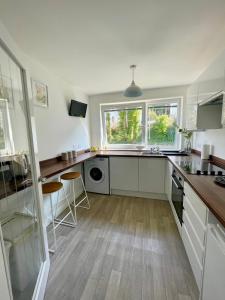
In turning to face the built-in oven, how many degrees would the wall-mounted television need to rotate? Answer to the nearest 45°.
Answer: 0° — it already faces it

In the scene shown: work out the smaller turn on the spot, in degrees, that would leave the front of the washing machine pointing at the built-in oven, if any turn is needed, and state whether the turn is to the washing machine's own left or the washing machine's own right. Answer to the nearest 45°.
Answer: approximately 45° to the washing machine's own left

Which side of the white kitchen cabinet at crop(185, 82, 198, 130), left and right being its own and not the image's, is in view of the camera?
left

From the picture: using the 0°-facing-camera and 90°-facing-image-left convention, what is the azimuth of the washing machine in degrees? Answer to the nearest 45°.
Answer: approximately 0°

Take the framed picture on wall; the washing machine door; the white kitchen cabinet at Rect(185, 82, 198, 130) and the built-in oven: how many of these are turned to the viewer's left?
2

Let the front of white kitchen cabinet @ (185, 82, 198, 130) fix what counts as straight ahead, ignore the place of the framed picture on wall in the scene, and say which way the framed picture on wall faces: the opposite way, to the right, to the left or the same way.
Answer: the opposite way

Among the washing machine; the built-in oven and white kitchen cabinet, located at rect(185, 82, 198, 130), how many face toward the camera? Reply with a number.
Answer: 1

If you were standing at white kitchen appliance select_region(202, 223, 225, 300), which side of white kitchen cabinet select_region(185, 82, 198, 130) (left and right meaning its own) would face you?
left

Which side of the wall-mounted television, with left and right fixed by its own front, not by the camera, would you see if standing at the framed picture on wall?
right

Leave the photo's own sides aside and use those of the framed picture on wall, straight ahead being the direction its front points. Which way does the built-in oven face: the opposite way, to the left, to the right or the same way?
the opposite way

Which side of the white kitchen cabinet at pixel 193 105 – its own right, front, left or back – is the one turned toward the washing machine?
front

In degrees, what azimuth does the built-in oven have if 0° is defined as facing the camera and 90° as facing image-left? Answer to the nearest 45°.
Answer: approximately 90°

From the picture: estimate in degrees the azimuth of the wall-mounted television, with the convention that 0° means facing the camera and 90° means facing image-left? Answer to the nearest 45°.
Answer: approximately 315°
